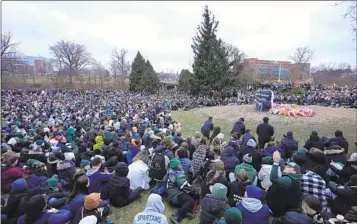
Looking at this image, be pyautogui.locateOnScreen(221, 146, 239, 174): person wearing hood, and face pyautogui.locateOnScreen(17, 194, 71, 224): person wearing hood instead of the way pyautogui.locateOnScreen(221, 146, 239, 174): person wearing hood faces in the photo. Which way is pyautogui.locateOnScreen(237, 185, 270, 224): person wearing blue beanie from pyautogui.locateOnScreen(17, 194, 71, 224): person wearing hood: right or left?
left

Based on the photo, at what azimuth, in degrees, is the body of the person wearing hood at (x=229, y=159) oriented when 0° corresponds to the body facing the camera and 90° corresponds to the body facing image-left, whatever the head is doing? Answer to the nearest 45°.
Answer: approximately 180°

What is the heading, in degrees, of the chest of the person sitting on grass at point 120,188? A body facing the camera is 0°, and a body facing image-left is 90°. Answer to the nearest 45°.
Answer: approximately 225°

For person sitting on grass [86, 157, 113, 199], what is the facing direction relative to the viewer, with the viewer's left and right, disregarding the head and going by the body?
facing away from the viewer and to the right of the viewer

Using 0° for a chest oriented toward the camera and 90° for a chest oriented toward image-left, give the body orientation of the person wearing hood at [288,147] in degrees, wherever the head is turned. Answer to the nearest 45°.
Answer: approximately 180°

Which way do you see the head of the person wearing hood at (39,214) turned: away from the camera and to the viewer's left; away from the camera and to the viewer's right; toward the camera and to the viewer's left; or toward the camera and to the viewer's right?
away from the camera and to the viewer's right

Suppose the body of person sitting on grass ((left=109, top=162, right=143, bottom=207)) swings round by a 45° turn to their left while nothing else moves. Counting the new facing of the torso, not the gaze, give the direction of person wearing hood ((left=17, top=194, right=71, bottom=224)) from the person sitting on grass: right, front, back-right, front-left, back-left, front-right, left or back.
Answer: back-left

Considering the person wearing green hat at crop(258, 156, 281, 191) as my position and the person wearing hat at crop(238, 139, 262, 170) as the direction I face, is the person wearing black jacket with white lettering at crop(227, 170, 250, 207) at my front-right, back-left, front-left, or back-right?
back-left

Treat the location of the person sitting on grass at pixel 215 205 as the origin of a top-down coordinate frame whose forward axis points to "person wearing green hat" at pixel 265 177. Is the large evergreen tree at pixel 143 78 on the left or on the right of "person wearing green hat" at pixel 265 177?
left

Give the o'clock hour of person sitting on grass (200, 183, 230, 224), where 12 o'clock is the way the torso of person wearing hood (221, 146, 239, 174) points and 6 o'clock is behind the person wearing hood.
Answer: The person sitting on grass is roughly at 6 o'clock from the person wearing hood.

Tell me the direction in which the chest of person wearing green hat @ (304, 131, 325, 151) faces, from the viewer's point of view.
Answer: away from the camera

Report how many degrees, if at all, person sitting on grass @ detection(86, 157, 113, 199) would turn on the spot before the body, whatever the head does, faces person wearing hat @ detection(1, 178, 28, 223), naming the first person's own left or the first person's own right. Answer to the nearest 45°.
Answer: approximately 135° to the first person's own left

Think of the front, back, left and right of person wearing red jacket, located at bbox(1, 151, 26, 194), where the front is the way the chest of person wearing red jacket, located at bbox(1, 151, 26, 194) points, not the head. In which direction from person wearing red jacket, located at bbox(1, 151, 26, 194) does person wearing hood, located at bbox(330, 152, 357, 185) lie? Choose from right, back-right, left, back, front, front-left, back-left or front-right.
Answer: right

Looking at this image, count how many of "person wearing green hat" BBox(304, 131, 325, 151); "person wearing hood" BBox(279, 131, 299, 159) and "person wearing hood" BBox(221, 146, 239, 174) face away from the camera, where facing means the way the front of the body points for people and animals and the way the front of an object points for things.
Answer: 3

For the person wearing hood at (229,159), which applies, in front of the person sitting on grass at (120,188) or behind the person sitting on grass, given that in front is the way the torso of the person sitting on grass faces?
in front

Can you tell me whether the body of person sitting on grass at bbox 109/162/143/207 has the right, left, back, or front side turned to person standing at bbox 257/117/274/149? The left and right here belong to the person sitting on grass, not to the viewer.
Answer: front

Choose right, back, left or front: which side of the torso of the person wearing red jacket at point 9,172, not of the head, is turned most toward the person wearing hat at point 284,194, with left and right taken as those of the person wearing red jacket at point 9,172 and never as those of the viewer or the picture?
right
